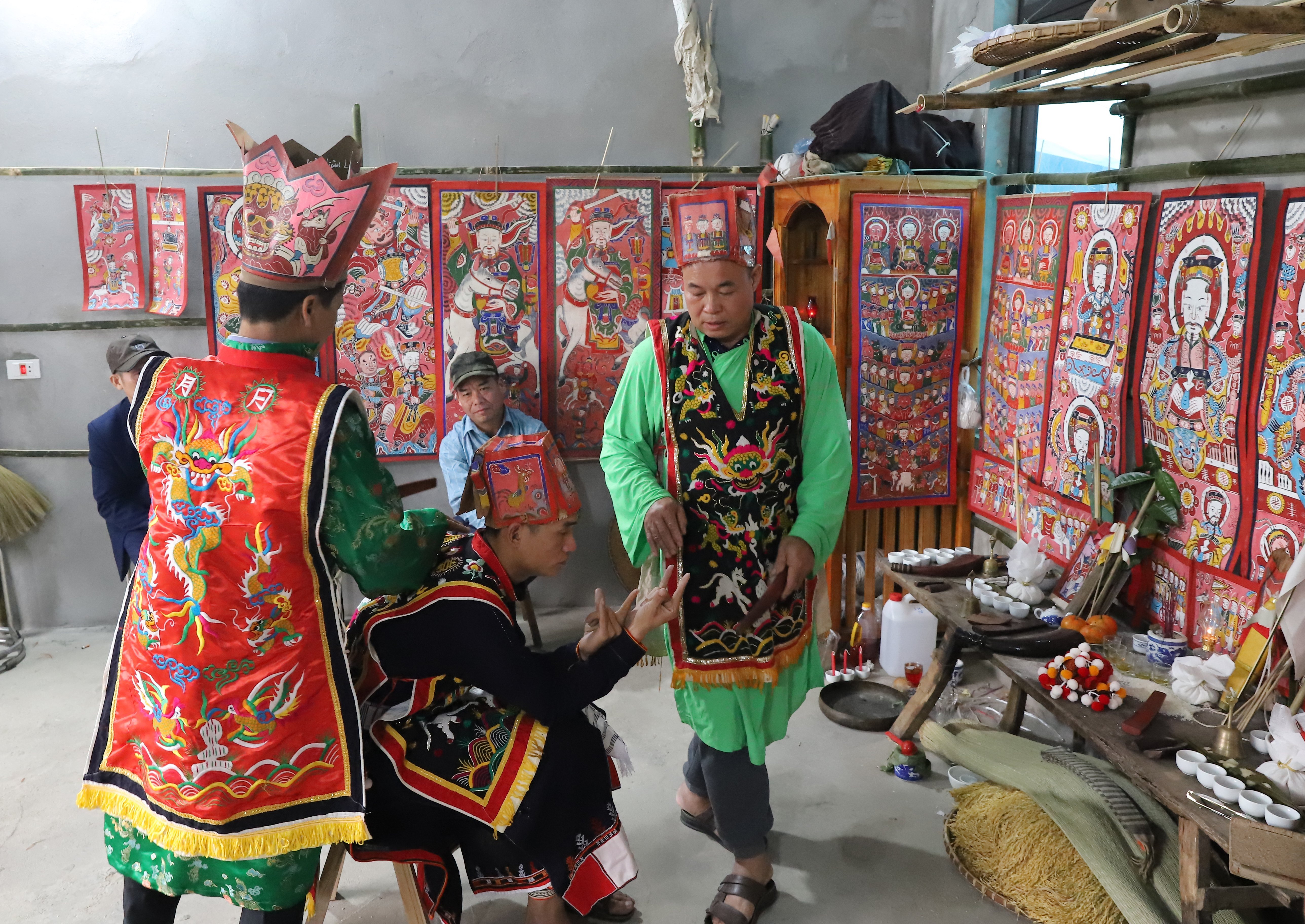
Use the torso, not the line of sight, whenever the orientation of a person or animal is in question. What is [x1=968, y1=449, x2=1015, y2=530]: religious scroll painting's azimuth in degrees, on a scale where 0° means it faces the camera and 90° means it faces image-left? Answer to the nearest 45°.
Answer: approximately 45°

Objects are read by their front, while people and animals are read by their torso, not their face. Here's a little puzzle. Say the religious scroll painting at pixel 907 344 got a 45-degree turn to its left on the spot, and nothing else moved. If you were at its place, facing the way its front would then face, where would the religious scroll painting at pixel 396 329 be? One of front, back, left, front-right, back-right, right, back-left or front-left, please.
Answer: back-right

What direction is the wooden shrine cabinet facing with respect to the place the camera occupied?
facing the viewer

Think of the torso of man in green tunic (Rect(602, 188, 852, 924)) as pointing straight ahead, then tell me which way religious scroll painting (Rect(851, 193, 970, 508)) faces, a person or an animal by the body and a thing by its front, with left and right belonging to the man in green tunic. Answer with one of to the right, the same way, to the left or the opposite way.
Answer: the same way

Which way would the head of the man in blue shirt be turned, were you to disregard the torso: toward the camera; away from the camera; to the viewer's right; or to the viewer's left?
toward the camera

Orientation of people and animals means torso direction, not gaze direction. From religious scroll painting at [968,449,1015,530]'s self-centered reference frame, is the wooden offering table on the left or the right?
on its left

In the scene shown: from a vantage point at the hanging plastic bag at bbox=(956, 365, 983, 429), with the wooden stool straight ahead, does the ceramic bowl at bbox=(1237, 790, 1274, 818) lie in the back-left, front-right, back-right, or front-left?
front-left

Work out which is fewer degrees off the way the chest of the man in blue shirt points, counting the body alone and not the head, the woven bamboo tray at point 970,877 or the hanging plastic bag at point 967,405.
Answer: the woven bamboo tray

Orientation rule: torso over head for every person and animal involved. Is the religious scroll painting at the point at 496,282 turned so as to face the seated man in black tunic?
yes

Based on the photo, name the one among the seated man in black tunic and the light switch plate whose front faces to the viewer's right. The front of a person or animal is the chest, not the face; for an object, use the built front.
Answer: the seated man in black tunic

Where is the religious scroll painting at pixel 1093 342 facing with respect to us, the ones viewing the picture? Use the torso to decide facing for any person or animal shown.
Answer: facing the viewer and to the left of the viewer

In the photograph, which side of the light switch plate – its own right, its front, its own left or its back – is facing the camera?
front

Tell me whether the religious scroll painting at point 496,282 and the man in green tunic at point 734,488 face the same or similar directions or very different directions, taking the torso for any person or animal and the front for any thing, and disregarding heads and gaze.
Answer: same or similar directions

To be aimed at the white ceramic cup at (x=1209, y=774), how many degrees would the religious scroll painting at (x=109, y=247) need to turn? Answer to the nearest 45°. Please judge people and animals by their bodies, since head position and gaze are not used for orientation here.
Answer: approximately 45° to its left

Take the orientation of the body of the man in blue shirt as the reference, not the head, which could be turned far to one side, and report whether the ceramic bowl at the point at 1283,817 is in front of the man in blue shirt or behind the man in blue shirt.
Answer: in front

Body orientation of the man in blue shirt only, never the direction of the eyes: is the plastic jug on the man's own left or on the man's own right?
on the man's own left

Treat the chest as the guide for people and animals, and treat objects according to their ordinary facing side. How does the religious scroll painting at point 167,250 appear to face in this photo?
toward the camera

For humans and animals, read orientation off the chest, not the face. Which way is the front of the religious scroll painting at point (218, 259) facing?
toward the camera

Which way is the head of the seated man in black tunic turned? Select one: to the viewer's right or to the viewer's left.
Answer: to the viewer's right

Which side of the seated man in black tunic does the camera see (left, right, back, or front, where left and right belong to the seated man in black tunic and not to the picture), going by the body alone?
right
